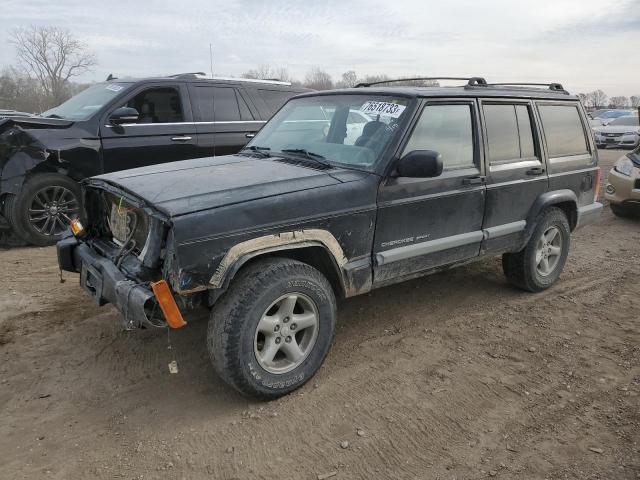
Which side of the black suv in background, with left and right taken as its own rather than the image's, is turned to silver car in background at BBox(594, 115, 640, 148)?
back

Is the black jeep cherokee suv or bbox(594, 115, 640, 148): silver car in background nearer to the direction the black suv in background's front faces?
the black jeep cherokee suv

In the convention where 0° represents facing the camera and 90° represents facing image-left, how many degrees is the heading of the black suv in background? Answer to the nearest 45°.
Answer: approximately 45°

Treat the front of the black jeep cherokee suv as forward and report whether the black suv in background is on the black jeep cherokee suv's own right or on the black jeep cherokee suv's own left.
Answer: on the black jeep cherokee suv's own right

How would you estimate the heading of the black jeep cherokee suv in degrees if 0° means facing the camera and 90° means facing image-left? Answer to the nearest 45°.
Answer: approximately 45°

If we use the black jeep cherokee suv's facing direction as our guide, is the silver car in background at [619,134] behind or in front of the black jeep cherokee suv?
behind
